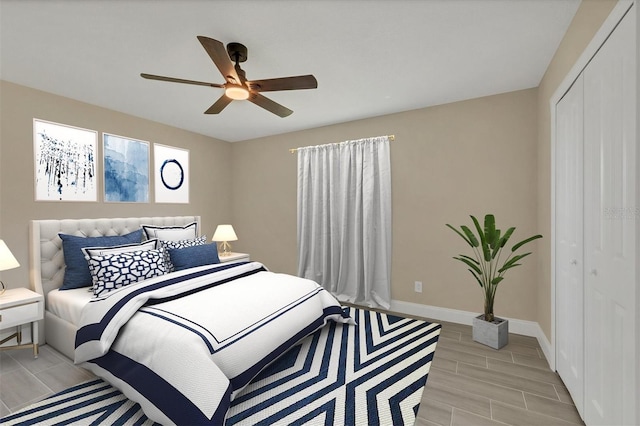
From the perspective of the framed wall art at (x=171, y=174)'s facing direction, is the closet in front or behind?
in front

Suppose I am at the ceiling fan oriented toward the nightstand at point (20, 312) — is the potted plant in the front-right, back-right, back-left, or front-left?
back-right

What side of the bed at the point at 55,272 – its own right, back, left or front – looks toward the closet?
front

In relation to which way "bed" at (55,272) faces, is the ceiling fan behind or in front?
in front

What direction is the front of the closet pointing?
to the viewer's left

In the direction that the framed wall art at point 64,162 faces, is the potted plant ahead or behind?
ahead

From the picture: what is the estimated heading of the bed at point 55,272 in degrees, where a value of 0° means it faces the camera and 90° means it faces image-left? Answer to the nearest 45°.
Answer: approximately 315°

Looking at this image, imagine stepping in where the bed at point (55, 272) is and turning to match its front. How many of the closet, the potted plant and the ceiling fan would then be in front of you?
3
